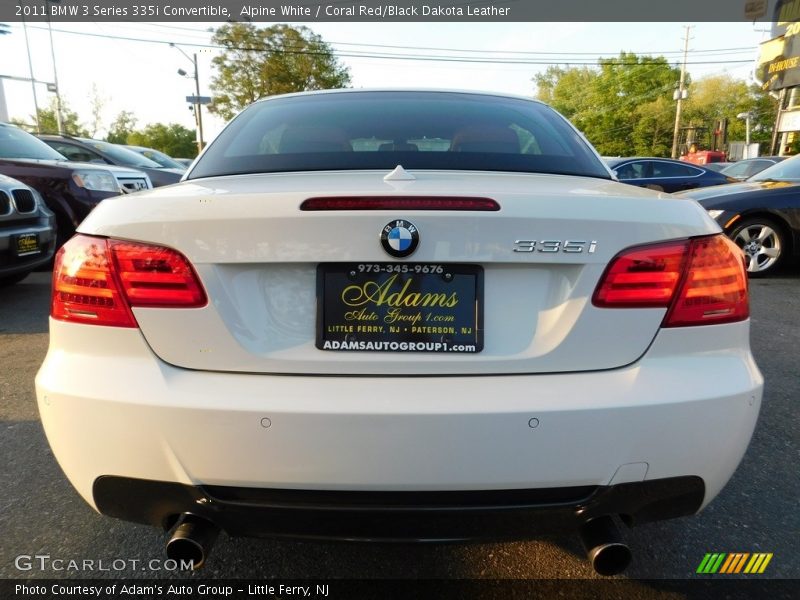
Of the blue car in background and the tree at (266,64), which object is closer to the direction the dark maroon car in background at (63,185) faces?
the blue car in background

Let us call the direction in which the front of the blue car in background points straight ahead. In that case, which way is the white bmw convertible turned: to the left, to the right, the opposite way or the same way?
to the right

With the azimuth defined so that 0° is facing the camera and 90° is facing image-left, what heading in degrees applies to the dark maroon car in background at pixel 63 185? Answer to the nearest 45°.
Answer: approximately 315°

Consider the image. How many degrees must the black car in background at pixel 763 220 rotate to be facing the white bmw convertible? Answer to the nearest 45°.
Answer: approximately 45° to its left

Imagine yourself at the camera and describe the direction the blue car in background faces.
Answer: facing to the left of the viewer

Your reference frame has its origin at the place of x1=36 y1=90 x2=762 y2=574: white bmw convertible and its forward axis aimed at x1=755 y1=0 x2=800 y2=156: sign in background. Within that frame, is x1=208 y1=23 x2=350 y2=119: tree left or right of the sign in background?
left

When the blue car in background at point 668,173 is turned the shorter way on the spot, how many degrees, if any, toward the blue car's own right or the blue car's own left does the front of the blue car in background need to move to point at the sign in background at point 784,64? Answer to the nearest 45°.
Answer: approximately 90° to the blue car's own right

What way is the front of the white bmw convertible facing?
away from the camera
